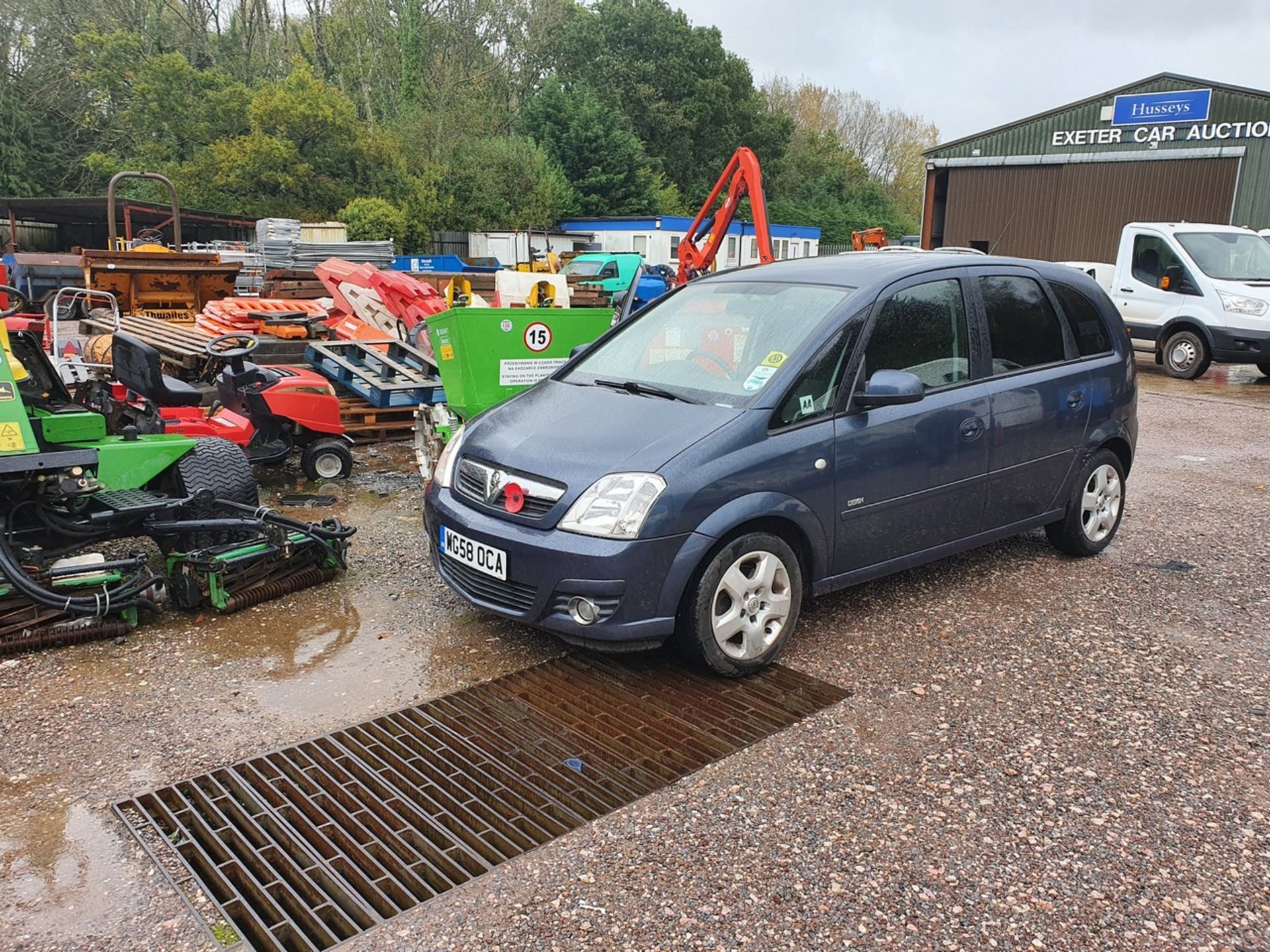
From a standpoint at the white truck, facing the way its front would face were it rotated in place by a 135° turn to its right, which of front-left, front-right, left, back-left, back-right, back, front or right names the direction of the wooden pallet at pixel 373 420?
front-left

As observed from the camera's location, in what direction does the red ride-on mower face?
facing to the right of the viewer

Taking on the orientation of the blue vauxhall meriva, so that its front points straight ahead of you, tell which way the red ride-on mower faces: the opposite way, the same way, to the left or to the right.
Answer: the opposite way

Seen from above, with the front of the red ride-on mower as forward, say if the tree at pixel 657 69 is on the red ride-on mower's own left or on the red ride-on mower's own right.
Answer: on the red ride-on mower's own left

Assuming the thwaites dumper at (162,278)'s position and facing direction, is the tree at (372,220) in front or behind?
behind

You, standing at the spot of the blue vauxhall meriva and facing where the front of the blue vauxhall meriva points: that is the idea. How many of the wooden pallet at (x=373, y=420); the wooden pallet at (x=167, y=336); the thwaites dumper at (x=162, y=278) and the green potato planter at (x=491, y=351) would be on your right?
4

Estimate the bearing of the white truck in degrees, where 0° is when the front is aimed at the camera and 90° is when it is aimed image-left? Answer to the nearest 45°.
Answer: approximately 315°

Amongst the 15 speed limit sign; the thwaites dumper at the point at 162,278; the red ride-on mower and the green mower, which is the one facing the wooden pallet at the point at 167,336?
the thwaites dumper

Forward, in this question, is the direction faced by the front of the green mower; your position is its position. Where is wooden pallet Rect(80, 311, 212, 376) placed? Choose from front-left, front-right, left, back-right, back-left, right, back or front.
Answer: back-left

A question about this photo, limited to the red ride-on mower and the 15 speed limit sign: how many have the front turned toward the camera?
1

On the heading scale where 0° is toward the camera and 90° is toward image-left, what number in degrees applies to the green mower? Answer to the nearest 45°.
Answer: approximately 315°

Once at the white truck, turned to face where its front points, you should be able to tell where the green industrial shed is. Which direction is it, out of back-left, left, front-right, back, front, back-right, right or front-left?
back-left

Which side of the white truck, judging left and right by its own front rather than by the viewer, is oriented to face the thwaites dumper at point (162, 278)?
right

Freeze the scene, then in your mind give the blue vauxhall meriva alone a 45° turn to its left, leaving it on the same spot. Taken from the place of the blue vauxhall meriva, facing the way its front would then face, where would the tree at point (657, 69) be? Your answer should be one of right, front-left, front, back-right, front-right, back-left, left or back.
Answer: back
